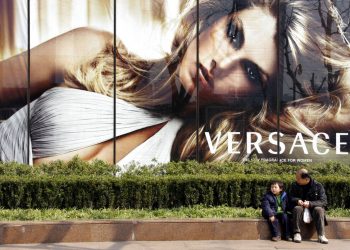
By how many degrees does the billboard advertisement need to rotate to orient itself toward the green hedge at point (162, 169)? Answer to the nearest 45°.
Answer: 0° — it already faces it

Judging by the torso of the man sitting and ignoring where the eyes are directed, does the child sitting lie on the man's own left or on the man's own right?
on the man's own right

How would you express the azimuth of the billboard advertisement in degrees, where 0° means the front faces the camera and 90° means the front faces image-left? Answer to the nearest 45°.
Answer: approximately 0°

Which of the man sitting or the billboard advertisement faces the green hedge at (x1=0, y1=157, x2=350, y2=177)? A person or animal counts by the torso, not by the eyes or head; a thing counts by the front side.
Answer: the billboard advertisement

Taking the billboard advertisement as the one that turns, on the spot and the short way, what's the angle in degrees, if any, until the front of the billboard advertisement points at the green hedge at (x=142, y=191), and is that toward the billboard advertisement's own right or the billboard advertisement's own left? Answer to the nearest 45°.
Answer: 0° — it already faces it

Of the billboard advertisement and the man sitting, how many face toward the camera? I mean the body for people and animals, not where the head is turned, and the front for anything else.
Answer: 2
